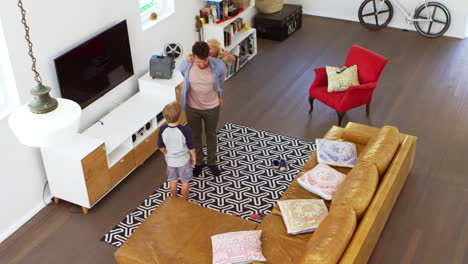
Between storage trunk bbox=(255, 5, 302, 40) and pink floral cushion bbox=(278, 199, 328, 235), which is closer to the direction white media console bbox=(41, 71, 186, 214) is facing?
the pink floral cushion

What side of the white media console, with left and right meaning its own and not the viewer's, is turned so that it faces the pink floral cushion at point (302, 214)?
front

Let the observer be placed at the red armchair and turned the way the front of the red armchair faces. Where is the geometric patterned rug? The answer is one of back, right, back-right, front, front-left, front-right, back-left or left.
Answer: front

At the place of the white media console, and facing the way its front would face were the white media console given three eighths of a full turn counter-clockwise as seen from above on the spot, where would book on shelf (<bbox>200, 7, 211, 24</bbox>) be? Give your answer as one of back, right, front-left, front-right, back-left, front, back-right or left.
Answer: front-right

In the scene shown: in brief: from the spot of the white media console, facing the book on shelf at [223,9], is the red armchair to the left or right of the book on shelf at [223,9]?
right

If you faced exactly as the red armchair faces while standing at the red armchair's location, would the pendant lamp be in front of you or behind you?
in front

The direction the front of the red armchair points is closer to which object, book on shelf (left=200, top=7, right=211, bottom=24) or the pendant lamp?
the pendant lamp

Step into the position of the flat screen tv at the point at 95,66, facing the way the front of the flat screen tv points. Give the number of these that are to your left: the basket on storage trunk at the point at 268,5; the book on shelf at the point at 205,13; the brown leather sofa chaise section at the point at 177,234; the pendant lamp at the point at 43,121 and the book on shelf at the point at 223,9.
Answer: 3

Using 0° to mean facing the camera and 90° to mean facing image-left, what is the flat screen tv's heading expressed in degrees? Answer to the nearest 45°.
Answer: approximately 315°

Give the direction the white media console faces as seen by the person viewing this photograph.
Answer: facing the viewer and to the right of the viewer

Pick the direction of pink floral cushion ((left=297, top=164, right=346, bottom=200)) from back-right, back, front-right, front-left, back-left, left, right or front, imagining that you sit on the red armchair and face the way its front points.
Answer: front-left

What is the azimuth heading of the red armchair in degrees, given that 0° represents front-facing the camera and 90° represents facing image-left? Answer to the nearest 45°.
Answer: approximately 45°
